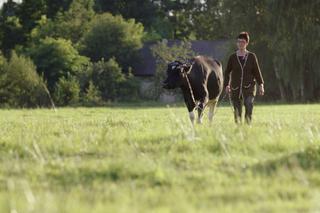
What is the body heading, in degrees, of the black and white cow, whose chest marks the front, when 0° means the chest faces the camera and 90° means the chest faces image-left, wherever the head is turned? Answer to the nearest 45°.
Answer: approximately 45°
